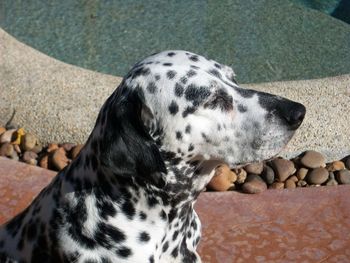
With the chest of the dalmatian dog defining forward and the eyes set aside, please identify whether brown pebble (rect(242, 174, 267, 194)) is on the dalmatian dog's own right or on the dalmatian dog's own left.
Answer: on the dalmatian dog's own left

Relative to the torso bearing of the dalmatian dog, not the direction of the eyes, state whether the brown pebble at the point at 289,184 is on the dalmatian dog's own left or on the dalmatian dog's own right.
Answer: on the dalmatian dog's own left

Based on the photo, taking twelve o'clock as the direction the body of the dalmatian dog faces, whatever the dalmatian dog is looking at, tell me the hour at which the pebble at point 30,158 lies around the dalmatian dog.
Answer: The pebble is roughly at 8 o'clock from the dalmatian dog.

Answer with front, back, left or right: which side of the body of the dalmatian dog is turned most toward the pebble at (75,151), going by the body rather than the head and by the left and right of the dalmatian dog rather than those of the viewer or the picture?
left

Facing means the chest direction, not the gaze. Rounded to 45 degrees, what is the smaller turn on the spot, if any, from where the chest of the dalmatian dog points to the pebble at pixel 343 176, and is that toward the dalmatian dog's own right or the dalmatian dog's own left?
approximately 45° to the dalmatian dog's own left

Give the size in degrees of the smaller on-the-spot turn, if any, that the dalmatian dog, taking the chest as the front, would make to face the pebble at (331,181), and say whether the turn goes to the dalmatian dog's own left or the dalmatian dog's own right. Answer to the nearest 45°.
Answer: approximately 45° to the dalmatian dog's own left

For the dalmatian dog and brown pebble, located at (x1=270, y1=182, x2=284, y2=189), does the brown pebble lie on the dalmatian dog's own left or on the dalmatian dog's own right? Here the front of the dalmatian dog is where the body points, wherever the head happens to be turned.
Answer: on the dalmatian dog's own left

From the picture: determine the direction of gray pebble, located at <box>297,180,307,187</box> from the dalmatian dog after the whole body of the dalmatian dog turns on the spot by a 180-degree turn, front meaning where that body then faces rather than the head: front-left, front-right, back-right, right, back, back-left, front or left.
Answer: back-right

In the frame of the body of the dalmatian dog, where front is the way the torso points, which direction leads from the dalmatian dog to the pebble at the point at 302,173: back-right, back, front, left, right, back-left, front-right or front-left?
front-left

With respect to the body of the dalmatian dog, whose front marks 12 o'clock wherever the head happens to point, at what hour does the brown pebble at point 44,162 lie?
The brown pebble is roughly at 8 o'clock from the dalmatian dog.

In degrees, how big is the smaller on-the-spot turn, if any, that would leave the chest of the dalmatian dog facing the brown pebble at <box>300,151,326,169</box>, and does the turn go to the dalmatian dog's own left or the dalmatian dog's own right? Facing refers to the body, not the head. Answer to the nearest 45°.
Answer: approximately 45° to the dalmatian dog's own left

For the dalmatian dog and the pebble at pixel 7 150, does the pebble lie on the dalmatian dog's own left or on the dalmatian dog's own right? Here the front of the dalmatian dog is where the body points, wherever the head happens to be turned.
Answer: on the dalmatian dog's own left

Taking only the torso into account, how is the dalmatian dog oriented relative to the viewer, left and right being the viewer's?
facing to the right of the viewer
